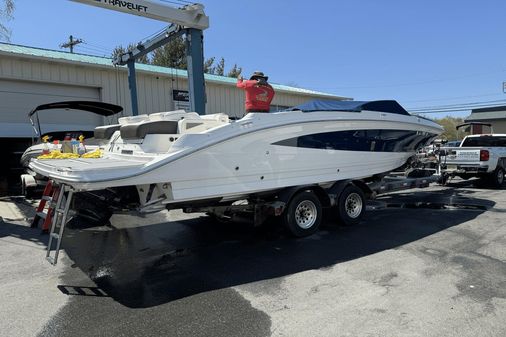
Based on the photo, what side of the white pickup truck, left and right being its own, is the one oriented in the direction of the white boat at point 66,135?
back

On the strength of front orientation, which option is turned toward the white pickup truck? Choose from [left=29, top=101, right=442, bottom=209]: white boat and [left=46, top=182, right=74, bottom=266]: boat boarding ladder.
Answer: the white boat

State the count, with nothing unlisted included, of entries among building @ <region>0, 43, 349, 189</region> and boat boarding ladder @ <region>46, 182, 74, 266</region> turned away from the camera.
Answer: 0

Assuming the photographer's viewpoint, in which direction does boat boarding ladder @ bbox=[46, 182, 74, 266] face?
facing the viewer and to the left of the viewer

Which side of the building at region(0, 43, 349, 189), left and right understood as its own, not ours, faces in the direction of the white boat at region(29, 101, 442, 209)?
front

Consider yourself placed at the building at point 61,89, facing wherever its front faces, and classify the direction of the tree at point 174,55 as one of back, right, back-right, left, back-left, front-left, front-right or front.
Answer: back-left

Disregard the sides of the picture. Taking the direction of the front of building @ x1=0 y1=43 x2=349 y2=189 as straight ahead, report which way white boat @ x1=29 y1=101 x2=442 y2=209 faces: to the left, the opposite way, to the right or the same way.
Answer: to the left

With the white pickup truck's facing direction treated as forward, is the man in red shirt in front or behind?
behind

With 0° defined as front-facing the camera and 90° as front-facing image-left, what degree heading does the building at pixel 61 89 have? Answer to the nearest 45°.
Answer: approximately 315°

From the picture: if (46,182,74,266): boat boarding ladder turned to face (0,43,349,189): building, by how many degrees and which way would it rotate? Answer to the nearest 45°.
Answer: approximately 135° to its right

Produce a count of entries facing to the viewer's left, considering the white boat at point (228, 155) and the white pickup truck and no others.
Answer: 0

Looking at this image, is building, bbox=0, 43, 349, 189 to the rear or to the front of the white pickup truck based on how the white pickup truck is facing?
to the rear

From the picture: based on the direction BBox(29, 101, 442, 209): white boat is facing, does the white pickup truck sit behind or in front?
in front

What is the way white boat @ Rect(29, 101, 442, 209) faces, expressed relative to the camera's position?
facing away from the viewer and to the right of the viewer
